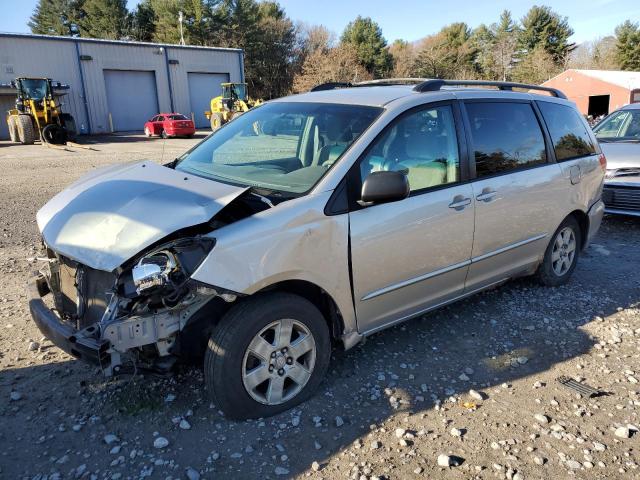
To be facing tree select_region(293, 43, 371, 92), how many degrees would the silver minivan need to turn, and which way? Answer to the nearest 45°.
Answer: approximately 135° to its right

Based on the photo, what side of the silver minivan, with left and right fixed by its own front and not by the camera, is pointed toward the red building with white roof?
back

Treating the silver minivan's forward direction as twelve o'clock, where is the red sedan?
The red sedan is roughly at 4 o'clock from the silver minivan.

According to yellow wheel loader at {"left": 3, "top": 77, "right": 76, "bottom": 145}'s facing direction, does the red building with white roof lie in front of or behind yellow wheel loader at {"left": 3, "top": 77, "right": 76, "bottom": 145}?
in front

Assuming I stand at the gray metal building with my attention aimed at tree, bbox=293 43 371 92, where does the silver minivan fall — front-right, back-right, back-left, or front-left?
back-right

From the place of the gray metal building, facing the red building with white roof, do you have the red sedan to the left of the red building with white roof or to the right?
right

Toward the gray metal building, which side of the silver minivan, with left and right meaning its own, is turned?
right
